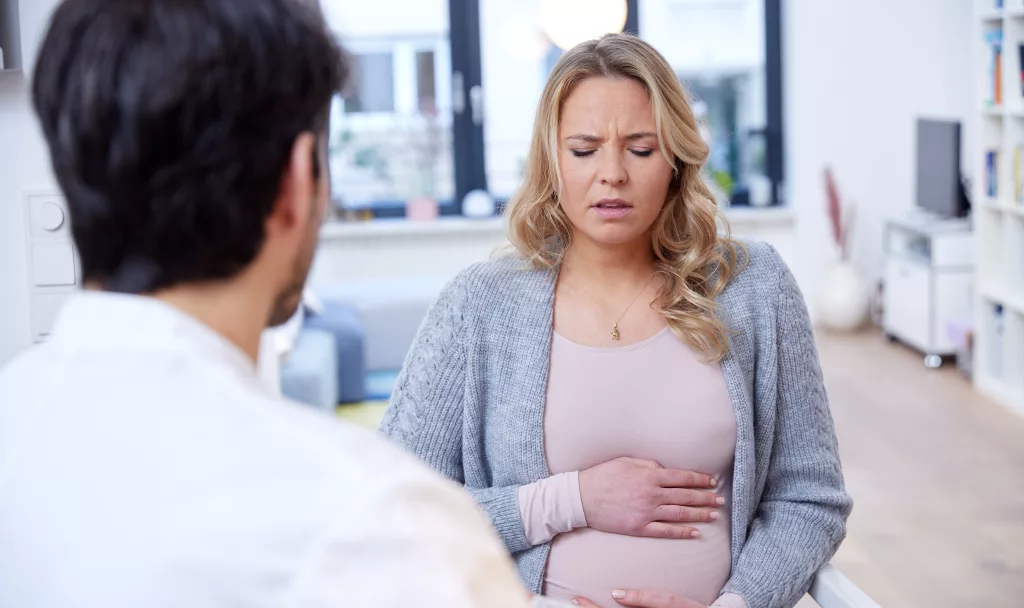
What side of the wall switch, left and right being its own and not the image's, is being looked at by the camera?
front

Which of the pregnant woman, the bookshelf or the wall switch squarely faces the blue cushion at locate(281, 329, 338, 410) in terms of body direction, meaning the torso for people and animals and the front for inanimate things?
the bookshelf

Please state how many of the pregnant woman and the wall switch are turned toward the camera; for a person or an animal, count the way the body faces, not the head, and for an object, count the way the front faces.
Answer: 2

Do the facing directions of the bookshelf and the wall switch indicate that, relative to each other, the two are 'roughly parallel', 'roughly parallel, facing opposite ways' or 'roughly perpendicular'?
roughly perpendicular

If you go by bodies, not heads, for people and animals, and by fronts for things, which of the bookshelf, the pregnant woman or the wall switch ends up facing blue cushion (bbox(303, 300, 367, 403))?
the bookshelf

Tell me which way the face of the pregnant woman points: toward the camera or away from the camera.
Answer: toward the camera

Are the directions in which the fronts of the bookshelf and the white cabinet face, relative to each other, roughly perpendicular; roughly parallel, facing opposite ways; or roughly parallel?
roughly parallel

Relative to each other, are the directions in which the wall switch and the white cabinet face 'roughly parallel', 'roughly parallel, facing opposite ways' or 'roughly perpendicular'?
roughly perpendicular

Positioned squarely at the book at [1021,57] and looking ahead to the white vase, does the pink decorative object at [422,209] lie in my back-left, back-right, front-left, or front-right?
front-left

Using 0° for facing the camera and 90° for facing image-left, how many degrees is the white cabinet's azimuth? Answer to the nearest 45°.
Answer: approximately 45°

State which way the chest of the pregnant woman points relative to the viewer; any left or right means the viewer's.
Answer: facing the viewer
